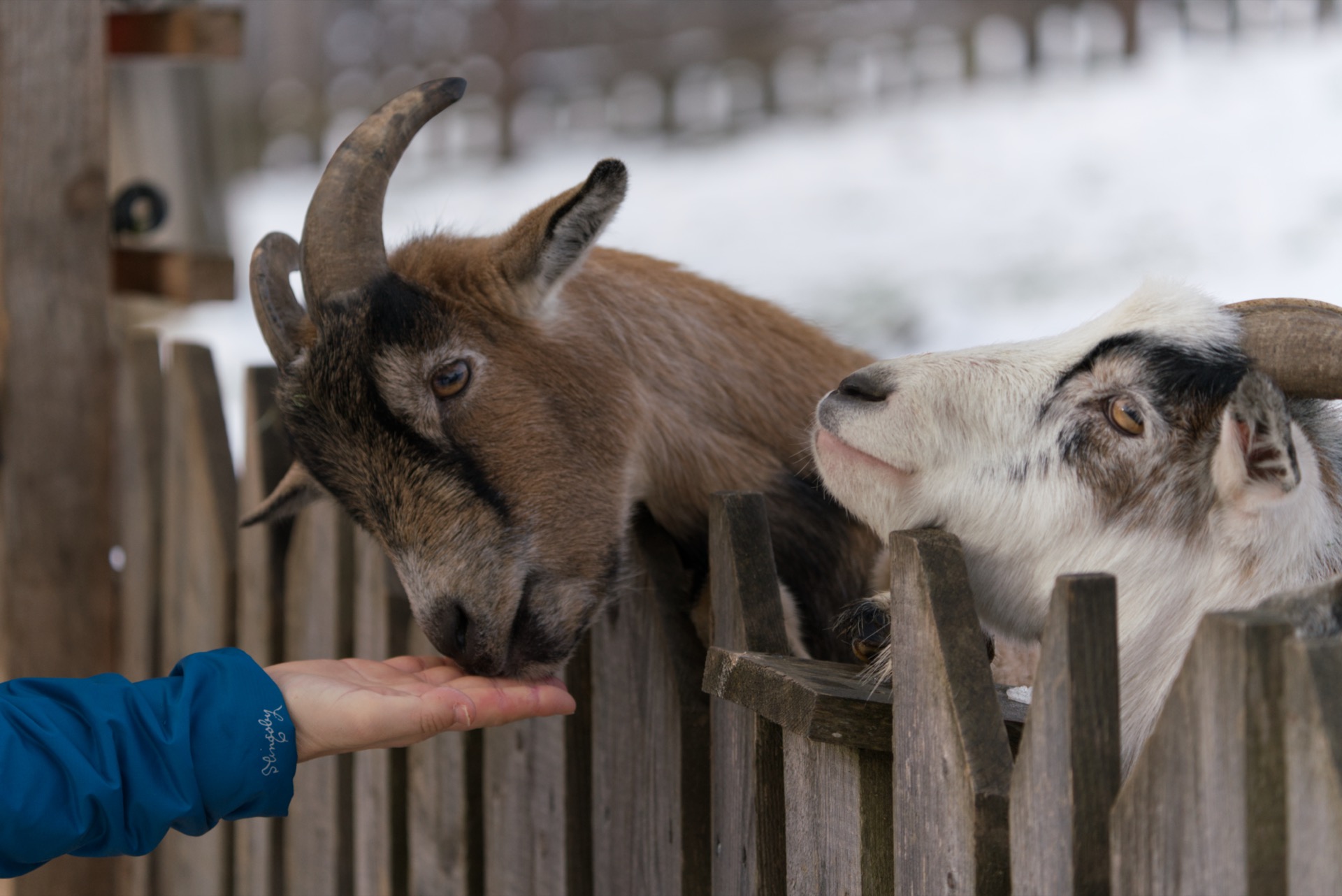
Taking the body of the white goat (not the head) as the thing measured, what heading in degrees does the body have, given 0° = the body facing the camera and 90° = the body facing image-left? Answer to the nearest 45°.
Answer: approximately 90°

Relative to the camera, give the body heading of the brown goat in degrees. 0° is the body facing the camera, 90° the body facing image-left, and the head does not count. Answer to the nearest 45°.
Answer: approximately 45°

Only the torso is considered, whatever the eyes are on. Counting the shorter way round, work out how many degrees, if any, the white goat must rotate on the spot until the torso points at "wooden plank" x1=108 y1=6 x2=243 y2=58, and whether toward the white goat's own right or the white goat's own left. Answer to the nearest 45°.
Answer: approximately 45° to the white goat's own right

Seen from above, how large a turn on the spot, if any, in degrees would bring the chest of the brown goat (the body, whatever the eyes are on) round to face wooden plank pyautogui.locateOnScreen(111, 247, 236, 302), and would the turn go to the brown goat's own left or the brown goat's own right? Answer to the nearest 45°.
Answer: approximately 90° to the brown goat's own right

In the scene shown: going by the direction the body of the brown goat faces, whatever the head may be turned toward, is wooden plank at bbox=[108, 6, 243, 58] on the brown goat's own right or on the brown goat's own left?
on the brown goat's own right
